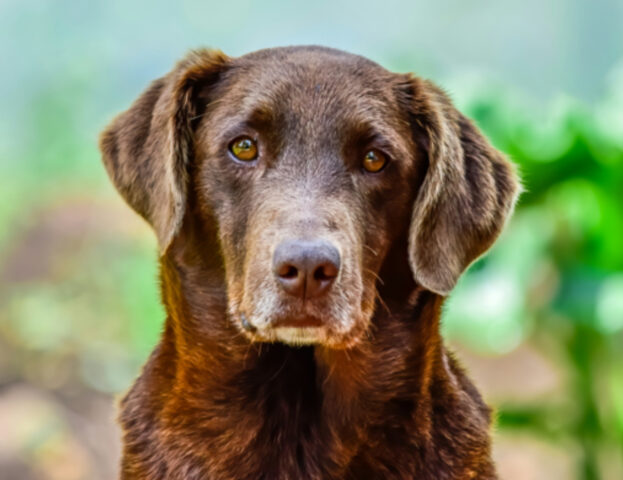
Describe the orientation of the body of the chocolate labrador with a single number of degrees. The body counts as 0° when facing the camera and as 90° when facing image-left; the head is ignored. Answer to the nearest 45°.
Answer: approximately 0°
